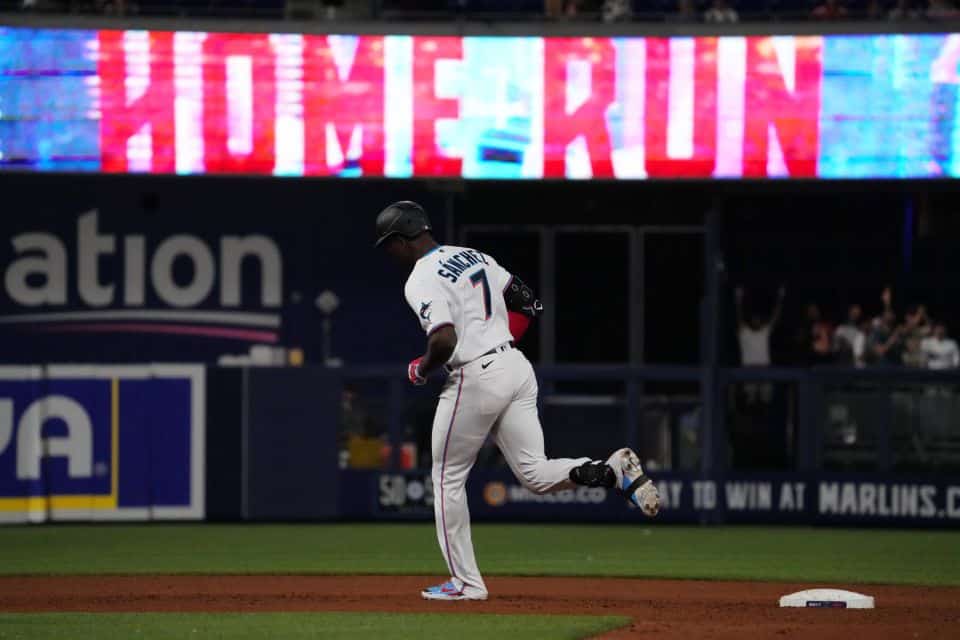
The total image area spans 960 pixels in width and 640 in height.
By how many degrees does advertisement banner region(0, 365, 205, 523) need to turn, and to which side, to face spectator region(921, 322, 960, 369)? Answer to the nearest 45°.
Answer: approximately 90° to its left

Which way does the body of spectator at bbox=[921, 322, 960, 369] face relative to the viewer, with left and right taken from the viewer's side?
facing the viewer

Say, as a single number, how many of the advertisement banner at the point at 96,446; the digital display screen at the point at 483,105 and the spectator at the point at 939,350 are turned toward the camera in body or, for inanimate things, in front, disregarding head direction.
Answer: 3

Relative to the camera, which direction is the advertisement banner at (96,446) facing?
toward the camera

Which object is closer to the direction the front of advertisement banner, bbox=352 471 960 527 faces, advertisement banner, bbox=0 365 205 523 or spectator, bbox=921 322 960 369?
the advertisement banner

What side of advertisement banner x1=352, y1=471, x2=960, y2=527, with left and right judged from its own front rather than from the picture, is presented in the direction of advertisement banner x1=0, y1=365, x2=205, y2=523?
right

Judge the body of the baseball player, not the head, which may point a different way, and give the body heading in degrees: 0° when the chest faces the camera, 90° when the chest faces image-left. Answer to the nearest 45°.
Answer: approximately 135°

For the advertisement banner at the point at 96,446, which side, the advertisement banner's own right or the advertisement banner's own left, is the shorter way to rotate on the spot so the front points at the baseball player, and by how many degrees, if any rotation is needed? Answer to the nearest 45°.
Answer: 0° — it already faces them

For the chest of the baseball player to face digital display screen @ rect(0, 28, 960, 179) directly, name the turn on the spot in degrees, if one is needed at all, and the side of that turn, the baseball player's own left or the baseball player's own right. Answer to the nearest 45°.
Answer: approximately 45° to the baseball player's own right
